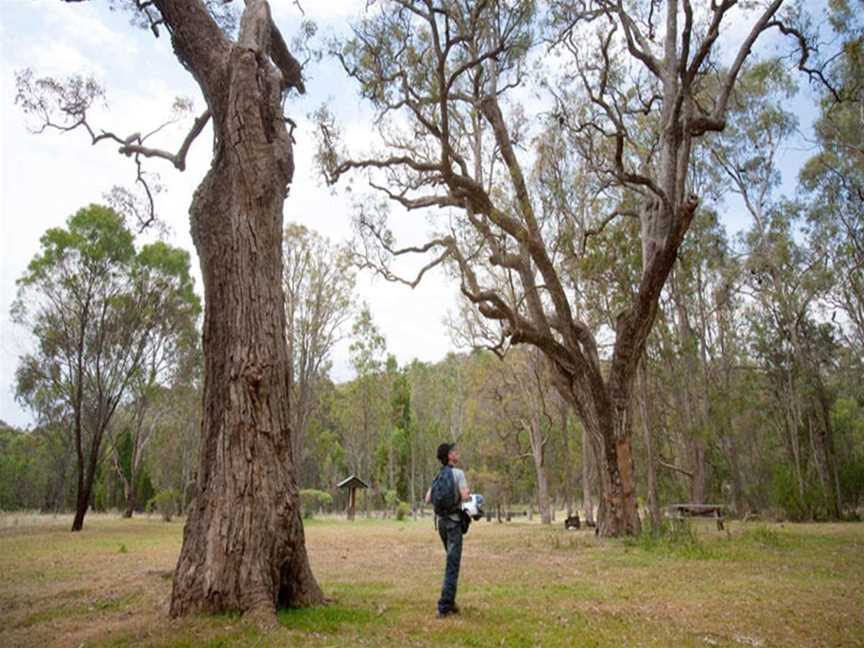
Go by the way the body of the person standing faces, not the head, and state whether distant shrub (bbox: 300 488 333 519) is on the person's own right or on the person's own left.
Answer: on the person's own left

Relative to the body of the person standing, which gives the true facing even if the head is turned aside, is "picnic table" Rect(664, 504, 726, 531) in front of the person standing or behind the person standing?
in front

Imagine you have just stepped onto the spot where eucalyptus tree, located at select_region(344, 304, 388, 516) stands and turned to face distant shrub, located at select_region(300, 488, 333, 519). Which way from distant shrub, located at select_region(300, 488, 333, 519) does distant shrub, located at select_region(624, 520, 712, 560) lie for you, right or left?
left

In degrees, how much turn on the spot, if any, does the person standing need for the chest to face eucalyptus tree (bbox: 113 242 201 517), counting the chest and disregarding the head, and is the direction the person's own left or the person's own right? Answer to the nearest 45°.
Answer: approximately 90° to the person's own left

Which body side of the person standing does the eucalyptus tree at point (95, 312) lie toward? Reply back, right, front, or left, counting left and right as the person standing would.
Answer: left

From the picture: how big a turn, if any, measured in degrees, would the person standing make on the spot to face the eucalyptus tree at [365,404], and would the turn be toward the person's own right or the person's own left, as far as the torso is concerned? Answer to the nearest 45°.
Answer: approximately 45° to the person's own left

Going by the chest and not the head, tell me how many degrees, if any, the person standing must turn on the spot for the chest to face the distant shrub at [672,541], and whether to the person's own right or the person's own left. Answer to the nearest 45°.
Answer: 0° — they already face it

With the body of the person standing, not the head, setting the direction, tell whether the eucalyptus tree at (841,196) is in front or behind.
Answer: in front

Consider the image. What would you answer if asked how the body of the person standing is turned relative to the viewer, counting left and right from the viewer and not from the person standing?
facing away from the viewer and to the right of the viewer

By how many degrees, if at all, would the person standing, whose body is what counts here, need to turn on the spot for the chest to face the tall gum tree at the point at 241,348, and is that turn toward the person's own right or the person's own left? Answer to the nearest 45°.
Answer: approximately 135° to the person's own left
